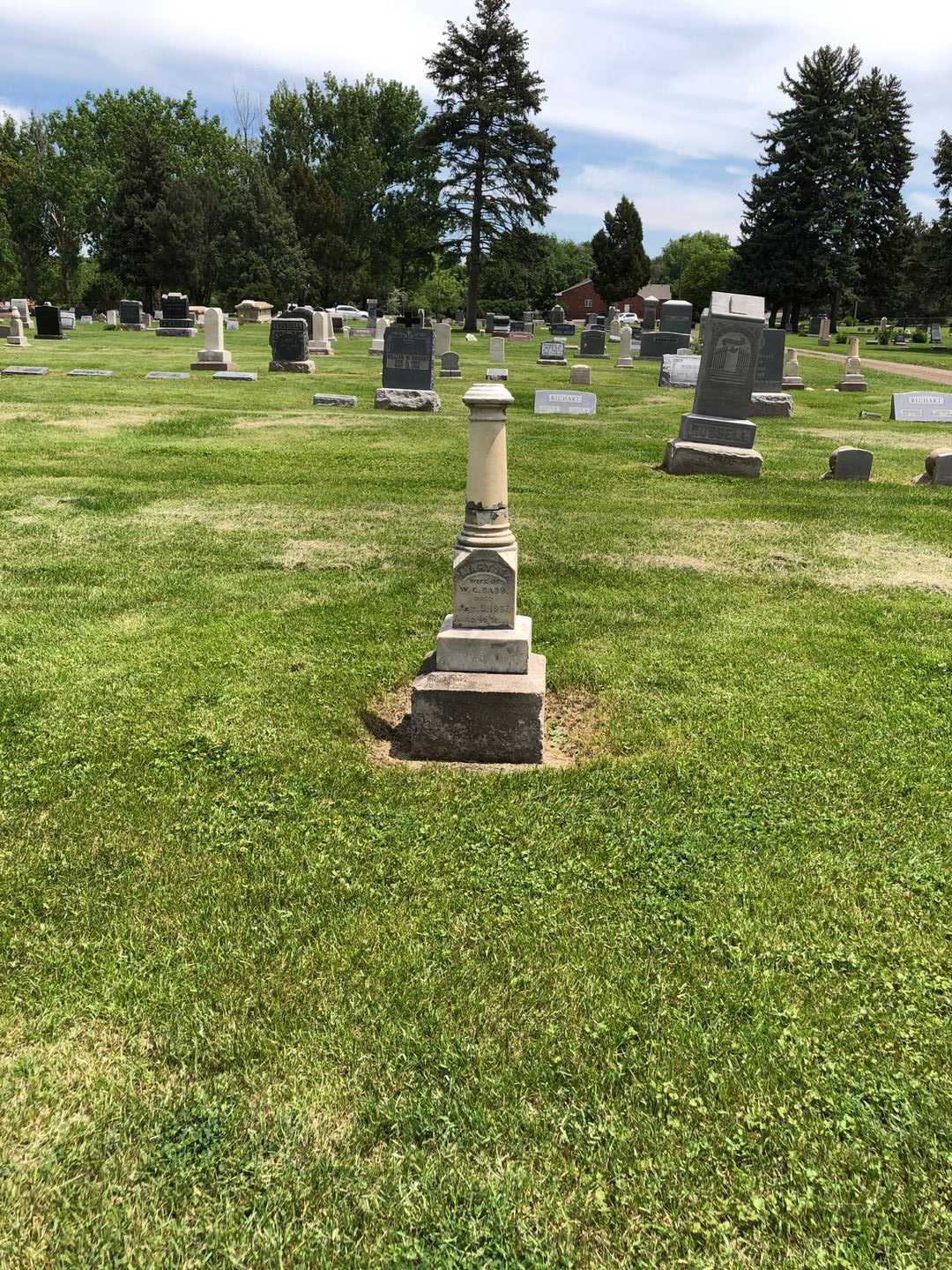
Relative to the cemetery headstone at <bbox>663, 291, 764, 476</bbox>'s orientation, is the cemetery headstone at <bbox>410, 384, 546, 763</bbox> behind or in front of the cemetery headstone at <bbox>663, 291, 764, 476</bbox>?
in front

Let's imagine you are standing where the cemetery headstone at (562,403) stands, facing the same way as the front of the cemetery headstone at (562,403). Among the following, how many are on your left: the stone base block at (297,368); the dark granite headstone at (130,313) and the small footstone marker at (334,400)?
0

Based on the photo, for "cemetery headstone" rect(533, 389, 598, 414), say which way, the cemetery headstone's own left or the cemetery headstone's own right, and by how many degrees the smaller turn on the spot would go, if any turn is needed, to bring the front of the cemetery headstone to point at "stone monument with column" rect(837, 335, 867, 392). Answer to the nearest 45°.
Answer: approximately 135° to the cemetery headstone's own left

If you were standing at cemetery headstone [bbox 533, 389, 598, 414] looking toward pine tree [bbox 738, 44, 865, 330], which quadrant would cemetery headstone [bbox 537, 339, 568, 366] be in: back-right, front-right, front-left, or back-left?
front-left

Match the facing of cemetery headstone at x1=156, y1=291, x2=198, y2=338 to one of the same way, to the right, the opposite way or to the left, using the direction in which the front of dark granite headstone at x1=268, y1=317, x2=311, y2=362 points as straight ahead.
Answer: the same way

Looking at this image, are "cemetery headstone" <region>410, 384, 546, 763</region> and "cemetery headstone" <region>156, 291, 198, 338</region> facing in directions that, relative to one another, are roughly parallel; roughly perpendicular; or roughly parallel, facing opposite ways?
roughly parallel

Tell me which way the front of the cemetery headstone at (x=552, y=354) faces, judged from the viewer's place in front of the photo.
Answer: facing the viewer

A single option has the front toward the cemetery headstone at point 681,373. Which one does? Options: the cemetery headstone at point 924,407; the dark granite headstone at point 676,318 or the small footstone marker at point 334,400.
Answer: the dark granite headstone

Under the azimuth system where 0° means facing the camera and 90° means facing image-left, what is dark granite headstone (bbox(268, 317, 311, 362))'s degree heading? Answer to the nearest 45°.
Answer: approximately 0°

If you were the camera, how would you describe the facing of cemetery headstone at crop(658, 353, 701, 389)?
facing the viewer

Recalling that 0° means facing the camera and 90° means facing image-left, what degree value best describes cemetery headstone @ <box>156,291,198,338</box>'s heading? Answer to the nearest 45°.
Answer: approximately 0°

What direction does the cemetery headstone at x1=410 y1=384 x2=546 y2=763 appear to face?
toward the camera

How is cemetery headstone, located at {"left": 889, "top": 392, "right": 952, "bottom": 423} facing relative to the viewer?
toward the camera

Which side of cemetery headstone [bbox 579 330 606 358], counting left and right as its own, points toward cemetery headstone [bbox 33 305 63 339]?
right

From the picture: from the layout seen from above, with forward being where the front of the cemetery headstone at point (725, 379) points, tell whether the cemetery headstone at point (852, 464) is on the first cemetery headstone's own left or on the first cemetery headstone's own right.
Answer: on the first cemetery headstone's own left
